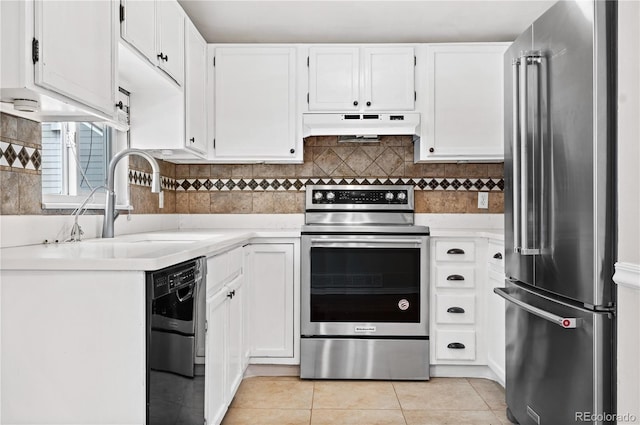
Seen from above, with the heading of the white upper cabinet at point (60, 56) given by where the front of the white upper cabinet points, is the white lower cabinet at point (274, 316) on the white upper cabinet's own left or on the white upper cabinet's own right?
on the white upper cabinet's own left

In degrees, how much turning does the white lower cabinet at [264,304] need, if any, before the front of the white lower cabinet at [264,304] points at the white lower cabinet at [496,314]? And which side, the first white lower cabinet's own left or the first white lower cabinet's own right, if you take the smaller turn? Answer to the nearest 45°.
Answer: approximately 45° to the first white lower cabinet's own left

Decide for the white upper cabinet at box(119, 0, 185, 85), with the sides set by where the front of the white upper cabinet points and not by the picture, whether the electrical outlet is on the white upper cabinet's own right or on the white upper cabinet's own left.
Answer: on the white upper cabinet's own left

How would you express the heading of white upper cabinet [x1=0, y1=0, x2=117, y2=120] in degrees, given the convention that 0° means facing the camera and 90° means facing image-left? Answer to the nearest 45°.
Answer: approximately 315°

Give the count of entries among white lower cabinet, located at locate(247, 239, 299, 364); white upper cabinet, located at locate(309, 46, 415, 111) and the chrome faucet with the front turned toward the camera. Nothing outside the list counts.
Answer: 2

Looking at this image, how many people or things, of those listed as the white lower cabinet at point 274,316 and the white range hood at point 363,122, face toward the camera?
2

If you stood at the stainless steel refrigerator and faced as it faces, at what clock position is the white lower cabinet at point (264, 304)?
The white lower cabinet is roughly at 2 o'clock from the stainless steel refrigerator.

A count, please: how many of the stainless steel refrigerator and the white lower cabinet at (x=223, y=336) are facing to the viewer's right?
1

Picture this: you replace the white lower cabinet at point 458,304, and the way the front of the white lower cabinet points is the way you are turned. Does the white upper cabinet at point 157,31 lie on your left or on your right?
on your right

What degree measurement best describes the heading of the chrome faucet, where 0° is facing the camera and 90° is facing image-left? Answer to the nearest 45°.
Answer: approximately 270°

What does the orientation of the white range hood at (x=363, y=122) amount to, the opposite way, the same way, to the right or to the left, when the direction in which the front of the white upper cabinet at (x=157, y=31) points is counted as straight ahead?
to the right

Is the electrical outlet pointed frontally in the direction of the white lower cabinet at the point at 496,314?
yes
